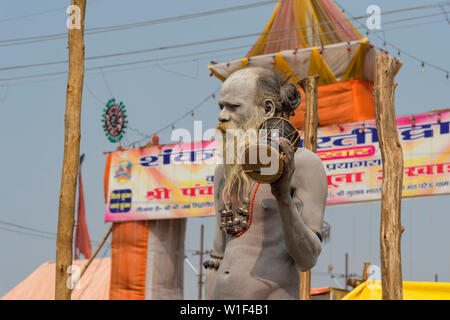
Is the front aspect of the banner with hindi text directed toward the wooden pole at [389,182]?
yes

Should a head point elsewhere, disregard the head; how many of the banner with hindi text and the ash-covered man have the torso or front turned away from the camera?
0

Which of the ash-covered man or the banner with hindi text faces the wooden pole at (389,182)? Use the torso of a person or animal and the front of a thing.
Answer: the banner with hindi text

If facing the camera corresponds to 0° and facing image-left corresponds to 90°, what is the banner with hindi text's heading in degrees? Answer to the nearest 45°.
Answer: approximately 0°

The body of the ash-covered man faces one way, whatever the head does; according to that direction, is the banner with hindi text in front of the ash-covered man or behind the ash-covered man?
behind

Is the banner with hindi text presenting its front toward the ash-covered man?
yes

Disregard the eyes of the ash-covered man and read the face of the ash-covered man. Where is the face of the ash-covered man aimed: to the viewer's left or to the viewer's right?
to the viewer's left

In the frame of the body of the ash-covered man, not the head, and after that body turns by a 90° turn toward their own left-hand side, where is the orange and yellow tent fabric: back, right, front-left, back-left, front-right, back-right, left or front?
back-left

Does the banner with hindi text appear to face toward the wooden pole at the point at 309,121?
yes

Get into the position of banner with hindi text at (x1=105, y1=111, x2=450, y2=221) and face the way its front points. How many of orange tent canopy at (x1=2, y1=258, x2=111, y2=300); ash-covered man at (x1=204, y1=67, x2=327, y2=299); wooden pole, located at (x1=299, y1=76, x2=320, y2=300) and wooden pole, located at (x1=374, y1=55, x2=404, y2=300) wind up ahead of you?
3

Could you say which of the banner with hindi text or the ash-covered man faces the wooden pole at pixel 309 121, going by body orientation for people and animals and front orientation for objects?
the banner with hindi text

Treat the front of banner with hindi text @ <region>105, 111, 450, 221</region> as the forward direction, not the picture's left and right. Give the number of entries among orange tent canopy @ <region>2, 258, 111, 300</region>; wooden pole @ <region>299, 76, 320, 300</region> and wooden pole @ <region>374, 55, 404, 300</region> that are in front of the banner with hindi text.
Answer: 2

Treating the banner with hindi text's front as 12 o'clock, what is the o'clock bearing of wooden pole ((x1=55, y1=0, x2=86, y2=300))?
The wooden pole is roughly at 1 o'clock from the banner with hindi text.

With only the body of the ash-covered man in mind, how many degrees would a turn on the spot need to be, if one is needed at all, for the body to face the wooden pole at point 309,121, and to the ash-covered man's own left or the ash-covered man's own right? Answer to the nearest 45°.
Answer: approximately 135° to the ash-covered man's own right
